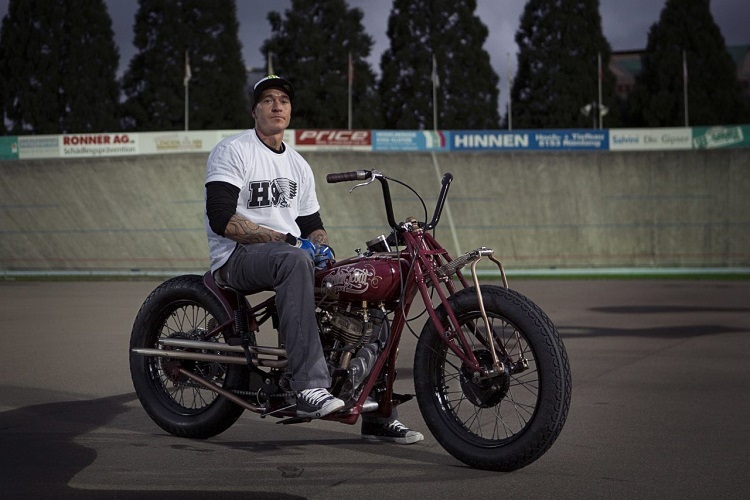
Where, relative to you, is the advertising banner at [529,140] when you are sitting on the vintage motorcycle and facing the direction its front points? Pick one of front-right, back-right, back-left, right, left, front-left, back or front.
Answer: back-left

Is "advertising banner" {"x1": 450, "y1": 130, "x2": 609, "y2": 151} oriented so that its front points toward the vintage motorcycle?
yes

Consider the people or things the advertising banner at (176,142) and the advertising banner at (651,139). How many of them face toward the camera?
2

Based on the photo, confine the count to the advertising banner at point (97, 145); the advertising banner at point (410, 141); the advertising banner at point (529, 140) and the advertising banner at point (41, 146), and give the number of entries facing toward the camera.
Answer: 4

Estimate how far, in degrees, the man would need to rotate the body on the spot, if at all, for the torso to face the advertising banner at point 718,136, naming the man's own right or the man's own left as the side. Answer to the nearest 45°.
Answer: approximately 90° to the man's own left

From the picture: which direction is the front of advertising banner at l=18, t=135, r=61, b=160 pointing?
toward the camera

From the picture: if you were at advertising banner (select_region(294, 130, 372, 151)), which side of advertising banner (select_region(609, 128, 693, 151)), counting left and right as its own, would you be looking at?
right

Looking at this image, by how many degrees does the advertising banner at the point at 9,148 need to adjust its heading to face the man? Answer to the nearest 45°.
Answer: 0° — it already faces them

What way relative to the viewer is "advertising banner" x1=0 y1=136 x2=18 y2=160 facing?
toward the camera

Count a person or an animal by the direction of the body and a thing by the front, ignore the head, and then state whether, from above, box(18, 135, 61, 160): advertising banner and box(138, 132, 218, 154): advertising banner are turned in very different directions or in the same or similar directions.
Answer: same or similar directions

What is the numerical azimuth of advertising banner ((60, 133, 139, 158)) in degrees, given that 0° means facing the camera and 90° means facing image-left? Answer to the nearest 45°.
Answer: approximately 0°

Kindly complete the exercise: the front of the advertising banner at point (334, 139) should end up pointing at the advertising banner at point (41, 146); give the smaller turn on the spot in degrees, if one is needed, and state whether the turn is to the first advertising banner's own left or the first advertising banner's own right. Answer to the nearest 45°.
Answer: approximately 90° to the first advertising banner's own right

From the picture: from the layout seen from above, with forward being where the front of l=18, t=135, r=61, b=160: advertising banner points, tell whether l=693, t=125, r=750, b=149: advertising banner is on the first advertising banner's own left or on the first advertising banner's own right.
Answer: on the first advertising banner's own left

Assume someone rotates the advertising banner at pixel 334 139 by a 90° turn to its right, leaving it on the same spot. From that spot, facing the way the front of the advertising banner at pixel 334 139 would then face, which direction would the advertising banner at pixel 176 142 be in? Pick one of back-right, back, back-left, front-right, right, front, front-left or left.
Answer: front

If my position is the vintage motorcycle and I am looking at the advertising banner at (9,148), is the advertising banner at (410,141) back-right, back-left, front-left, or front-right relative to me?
front-right

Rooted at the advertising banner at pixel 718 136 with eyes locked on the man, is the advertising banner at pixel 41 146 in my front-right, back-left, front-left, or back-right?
front-right

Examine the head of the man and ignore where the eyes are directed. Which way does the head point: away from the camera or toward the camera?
toward the camera

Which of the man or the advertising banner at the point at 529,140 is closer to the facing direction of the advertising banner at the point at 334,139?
the man

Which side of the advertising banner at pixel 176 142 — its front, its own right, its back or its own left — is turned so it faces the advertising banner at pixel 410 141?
left

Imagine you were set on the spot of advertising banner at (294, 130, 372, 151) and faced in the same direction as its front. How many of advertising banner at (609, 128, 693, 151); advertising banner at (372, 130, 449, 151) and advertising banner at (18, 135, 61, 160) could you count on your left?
2

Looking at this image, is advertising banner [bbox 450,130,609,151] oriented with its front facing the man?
yes

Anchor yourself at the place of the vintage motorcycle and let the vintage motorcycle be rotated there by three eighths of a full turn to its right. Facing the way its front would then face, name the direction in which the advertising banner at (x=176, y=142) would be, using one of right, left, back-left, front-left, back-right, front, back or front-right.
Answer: right
